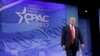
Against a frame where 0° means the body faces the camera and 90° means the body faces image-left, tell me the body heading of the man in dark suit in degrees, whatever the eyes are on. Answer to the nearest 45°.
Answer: approximately 0°
